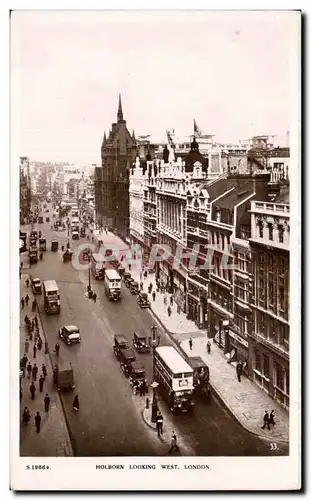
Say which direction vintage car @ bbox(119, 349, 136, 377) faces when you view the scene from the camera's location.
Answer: facing the viewer and to the right of the viewer

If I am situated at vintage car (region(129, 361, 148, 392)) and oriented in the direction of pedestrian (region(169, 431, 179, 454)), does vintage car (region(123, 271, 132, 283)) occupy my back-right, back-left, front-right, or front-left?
back-left
